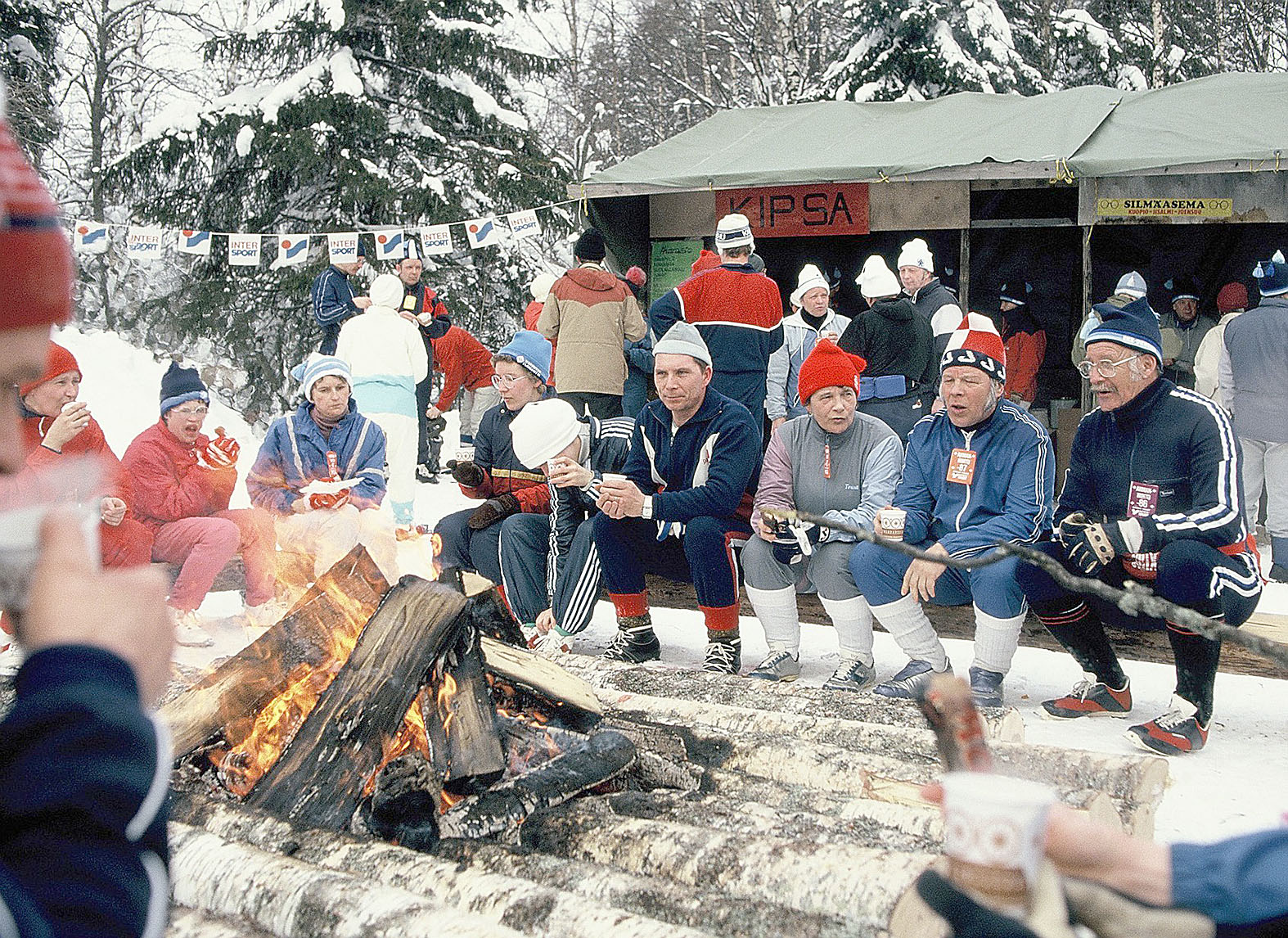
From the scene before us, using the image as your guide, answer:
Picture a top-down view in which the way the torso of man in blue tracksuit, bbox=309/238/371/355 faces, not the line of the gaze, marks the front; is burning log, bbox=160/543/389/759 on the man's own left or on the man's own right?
on the man's own right

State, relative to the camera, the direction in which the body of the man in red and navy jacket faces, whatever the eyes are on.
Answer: away from the camera

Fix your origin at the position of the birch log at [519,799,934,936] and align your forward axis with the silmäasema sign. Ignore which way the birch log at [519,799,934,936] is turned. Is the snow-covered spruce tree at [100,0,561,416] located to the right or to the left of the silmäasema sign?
left

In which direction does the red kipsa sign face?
toward the camera

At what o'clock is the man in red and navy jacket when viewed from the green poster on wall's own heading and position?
The man in red and navy jacket is roughly at 12 o'clock from the green poster on wall.

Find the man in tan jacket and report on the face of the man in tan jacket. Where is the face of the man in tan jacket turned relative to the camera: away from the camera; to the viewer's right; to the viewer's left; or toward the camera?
away from the camera

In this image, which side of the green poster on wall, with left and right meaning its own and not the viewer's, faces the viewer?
front

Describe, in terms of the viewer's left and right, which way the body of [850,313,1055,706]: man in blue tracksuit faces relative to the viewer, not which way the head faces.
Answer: facing the viewer and to the left of the viewer

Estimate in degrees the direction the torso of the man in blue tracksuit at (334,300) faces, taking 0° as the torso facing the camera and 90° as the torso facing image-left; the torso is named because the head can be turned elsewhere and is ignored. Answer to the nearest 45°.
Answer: approximately 270°

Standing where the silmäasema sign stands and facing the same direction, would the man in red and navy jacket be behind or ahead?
ahead

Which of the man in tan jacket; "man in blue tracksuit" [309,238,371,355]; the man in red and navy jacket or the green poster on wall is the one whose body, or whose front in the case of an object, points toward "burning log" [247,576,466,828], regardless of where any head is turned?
the green poster on wall

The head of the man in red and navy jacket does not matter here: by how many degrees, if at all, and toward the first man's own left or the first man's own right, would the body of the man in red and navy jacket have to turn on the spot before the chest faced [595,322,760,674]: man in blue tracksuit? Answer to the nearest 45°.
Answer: approximately 180°

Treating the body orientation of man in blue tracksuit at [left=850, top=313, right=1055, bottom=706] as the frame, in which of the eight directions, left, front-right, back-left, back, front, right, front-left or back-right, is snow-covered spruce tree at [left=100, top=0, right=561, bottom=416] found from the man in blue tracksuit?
right

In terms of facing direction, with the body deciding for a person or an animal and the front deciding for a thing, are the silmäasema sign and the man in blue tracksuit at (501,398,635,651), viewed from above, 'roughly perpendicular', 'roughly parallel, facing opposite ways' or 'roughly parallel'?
roughly parallel

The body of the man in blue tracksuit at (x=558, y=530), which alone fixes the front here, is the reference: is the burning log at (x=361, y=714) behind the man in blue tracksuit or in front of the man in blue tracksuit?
in front

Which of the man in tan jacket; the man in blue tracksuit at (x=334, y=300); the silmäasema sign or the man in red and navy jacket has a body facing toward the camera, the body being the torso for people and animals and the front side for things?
the silmäasema sign

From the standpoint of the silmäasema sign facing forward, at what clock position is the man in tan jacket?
The man in tan jacket is roughly at 2 o'clock from the silmäasema sign.
